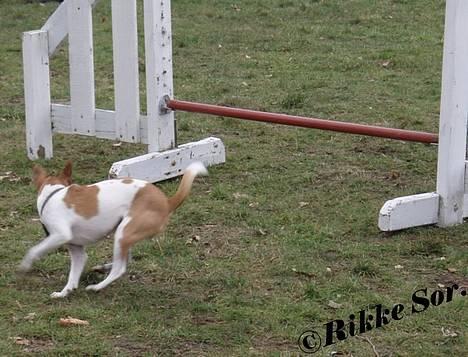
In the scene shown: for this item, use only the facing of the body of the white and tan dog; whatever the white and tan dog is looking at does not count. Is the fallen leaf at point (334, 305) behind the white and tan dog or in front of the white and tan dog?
behind

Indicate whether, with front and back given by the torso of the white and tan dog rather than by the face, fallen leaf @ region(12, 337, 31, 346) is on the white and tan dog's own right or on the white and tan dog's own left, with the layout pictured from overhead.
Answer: on the white and tan dog's own left

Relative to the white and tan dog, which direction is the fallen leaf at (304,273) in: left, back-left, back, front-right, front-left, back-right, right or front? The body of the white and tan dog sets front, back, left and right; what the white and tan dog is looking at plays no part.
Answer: back

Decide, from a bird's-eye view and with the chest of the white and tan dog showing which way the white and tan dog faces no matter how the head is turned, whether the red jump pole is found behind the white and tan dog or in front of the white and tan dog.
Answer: behind

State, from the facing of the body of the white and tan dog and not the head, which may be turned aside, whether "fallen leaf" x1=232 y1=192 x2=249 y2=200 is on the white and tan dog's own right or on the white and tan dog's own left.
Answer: on the white and tan dog's own right

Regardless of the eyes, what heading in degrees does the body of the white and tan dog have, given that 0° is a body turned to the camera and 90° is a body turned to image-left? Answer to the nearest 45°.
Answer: approximately 90°

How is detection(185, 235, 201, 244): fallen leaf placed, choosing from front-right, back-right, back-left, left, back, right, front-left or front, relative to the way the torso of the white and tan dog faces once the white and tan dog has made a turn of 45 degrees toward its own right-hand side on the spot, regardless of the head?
right

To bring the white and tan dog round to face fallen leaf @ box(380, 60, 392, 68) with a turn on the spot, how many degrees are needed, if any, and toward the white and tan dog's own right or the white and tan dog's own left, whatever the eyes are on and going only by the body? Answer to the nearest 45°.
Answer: approximately 135° to the white and tan dog's own right

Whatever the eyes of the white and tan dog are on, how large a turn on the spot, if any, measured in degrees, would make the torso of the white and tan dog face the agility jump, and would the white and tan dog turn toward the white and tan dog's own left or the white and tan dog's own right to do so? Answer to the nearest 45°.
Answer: approximately 90° to the white and tan dog's own right

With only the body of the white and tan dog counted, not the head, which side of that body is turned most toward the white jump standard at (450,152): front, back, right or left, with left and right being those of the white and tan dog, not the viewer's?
back
